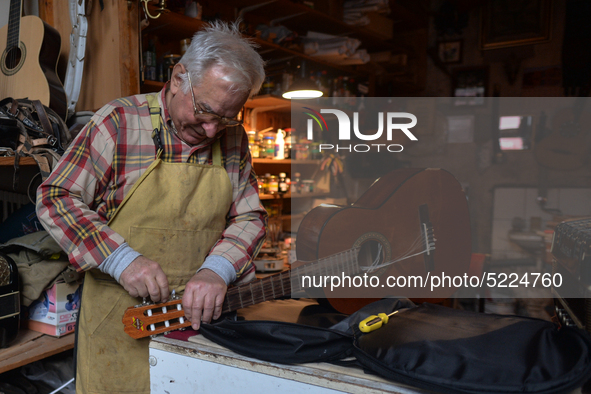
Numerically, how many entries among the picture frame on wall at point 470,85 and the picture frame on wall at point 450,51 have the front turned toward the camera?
2

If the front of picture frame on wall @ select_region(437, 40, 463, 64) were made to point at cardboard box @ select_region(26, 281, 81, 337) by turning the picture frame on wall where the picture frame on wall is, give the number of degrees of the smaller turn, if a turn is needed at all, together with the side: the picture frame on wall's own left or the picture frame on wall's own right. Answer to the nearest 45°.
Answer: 0° — it already faces it

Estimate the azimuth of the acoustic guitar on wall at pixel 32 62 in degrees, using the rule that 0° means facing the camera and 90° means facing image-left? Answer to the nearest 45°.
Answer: approximately 45°

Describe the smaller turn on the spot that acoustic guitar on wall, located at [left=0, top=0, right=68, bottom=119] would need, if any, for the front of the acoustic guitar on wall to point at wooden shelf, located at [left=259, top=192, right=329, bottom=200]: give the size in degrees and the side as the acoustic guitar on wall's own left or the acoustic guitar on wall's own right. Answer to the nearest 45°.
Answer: approximately 180°

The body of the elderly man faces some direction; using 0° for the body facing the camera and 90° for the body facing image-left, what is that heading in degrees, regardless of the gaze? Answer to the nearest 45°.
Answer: approximately 315°

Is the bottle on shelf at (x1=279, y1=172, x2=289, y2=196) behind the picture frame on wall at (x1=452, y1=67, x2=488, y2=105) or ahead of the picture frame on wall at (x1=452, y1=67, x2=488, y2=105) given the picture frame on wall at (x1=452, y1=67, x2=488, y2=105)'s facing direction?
ahead

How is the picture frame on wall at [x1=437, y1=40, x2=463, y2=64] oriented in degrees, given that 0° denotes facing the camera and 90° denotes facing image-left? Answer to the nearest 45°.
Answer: approximately 0°
